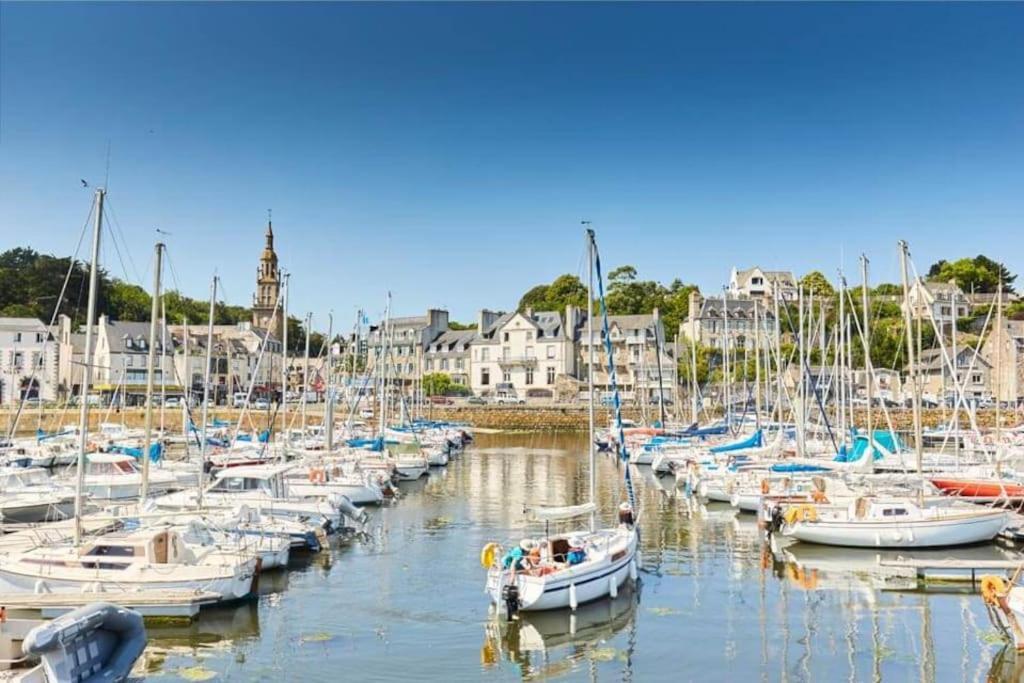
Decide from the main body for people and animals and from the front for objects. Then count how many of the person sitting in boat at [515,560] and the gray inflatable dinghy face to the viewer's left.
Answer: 0

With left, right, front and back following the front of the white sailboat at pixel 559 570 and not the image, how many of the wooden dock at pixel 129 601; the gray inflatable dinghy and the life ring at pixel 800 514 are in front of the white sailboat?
1

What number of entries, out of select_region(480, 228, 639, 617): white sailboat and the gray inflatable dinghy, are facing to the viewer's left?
0

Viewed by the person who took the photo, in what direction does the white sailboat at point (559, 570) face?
facing away from the viewer and to the right of the viewer

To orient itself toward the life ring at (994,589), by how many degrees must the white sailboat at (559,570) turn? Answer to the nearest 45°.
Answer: approximately 45° to its right

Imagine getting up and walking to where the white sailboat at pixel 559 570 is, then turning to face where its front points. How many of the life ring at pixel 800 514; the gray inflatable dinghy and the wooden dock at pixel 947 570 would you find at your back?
1

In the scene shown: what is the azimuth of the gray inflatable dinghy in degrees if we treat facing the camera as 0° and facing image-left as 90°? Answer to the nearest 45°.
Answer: approximately 225°
